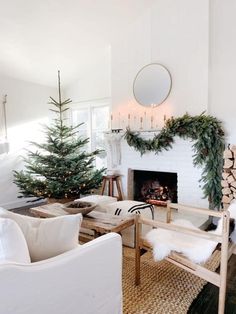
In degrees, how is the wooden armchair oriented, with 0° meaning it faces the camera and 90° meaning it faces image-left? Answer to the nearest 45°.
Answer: approximately 135°

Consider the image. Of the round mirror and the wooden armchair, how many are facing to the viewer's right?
0

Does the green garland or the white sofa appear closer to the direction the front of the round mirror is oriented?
the white sofa

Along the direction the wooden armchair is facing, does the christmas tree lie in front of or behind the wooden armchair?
in front

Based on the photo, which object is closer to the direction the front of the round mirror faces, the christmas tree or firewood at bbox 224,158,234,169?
the christmas tree

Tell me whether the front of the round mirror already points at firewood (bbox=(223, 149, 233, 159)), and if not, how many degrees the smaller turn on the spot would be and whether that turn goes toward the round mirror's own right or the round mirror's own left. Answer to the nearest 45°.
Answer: approximately 90° to the round mirror's own left

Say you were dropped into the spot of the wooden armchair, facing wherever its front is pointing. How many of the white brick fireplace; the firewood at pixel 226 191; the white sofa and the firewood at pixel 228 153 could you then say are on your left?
1

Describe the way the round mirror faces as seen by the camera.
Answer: facing the viewer and to the left of the viewer

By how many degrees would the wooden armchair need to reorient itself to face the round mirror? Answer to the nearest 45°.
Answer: approximately 45° to its right

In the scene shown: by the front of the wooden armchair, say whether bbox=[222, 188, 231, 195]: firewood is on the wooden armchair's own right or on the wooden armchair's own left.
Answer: on the wooden armchair's own right

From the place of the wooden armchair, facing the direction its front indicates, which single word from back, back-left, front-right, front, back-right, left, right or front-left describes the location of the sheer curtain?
front

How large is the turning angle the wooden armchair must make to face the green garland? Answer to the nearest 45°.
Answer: approximately 45° to its right

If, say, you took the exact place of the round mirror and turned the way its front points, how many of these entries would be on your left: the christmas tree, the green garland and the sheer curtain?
1

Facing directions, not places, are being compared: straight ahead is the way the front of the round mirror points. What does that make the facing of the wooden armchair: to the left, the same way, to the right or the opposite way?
to the right
